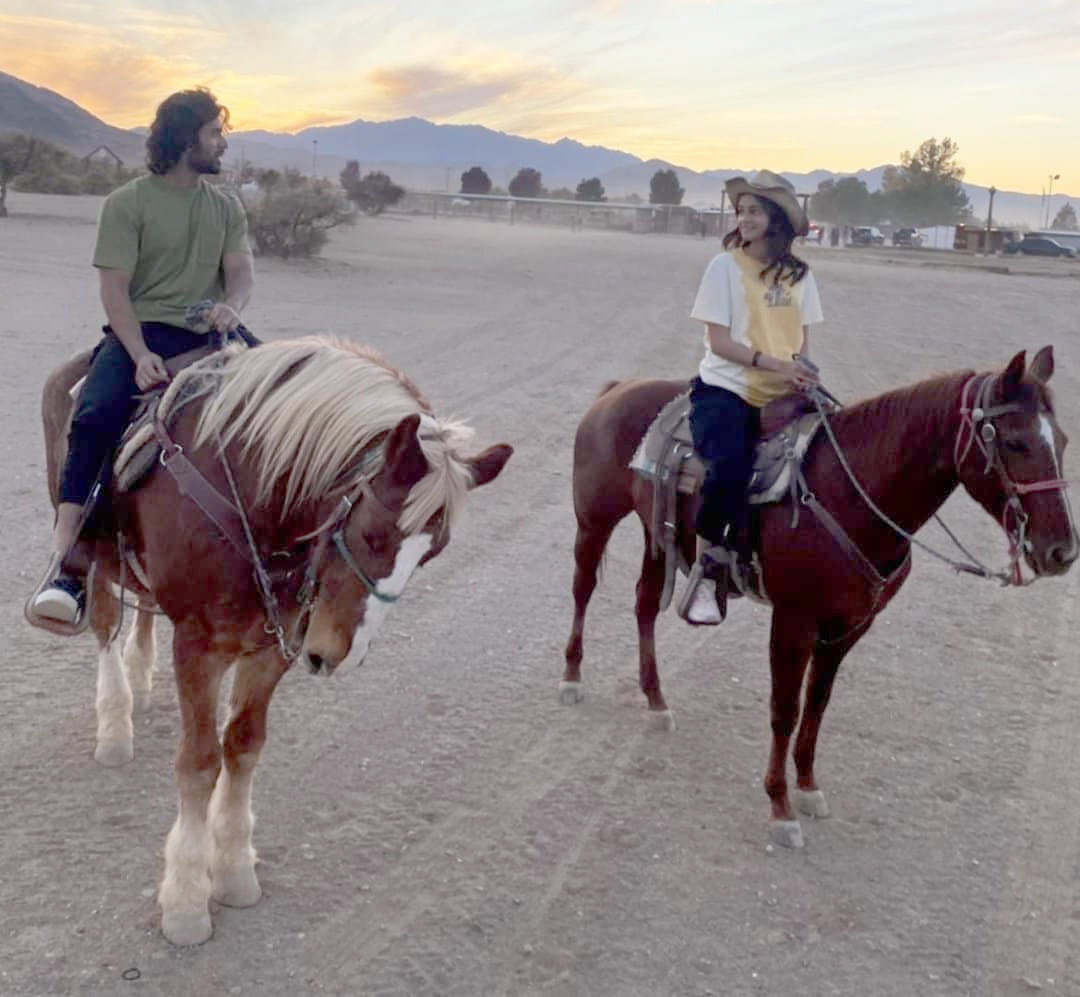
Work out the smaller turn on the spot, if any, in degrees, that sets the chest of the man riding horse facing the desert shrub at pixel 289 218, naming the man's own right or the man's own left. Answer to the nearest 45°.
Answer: approximately 135° to the man's own left

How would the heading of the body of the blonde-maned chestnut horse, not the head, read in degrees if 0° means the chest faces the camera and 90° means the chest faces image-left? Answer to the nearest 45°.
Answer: approximately 315°

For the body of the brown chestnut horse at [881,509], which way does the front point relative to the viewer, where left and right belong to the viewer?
facing the viewer and to the right of the viewer

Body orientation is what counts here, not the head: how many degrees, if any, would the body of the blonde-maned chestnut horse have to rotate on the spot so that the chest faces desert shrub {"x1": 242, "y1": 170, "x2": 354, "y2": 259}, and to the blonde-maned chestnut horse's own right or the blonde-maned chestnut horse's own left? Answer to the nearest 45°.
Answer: approximately 135° to the blonde-maned chestnut horse's own left

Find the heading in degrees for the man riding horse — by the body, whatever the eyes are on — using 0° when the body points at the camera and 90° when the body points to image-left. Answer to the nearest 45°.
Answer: approximately 315°

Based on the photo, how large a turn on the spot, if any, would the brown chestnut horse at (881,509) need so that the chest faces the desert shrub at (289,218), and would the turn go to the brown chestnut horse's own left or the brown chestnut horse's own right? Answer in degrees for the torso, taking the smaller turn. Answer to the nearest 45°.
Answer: approximately 180°

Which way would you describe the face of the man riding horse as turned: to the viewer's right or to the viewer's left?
to the viewer's right

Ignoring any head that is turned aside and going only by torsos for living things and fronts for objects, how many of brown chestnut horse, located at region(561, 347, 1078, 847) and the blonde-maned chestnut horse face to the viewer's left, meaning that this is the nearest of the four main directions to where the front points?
0

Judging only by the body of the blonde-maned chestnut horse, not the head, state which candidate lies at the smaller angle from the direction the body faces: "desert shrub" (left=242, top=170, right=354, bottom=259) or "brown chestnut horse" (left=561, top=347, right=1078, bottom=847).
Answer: the brown chestnut horse

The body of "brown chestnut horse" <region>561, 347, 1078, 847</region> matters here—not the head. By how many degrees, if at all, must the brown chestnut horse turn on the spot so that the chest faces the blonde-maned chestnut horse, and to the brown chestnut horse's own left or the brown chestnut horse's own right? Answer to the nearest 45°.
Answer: approximately 90° to the brown chestnut horse's own right
